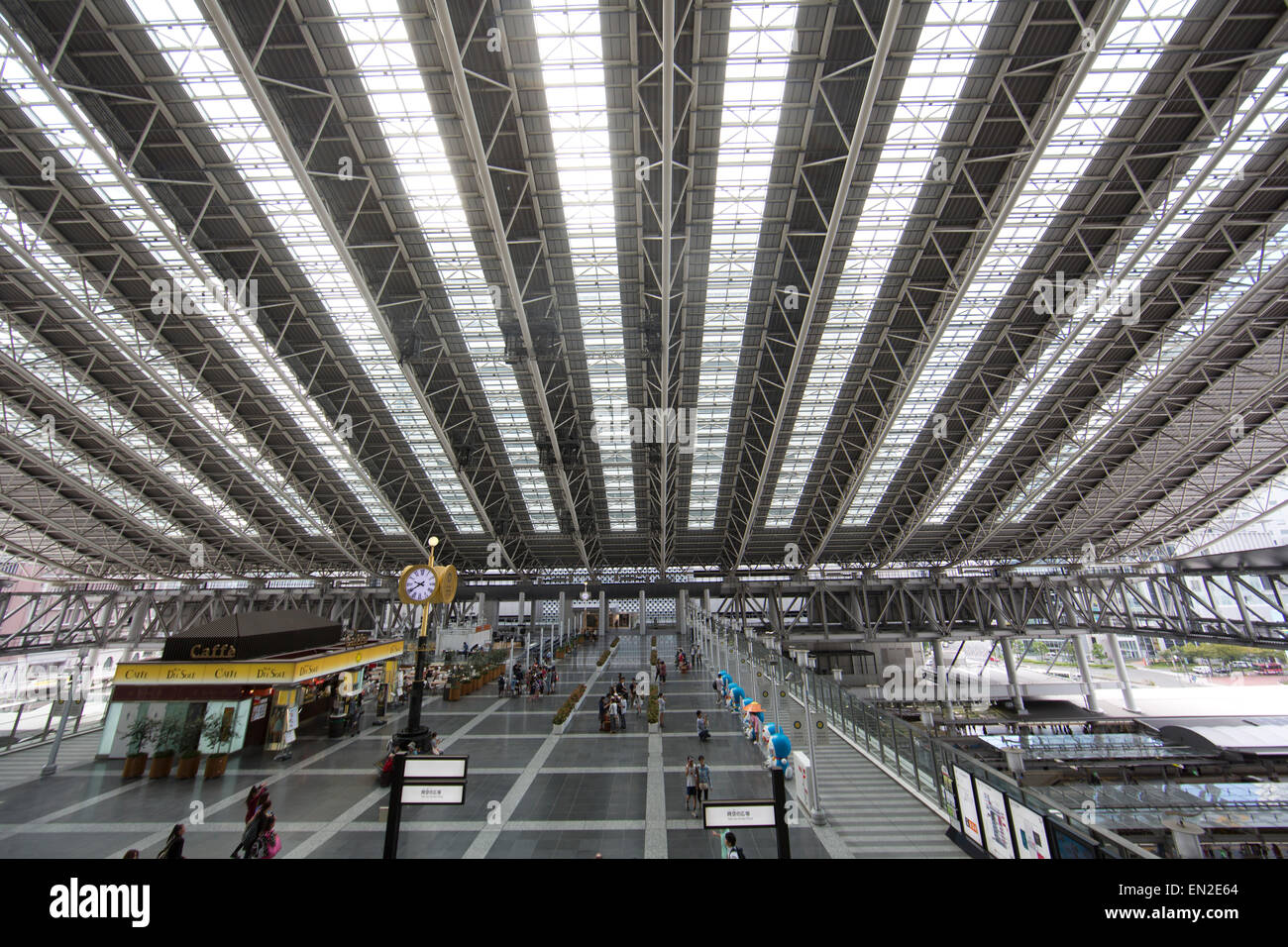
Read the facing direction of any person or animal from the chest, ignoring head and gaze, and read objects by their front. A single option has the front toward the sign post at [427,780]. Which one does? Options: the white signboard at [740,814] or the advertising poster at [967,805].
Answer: the advertising poster

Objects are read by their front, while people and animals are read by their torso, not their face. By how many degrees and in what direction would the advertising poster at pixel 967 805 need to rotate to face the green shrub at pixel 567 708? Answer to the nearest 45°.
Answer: approximately 90° to its right

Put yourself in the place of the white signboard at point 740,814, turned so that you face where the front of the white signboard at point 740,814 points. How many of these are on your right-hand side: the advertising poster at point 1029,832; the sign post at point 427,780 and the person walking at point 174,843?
2

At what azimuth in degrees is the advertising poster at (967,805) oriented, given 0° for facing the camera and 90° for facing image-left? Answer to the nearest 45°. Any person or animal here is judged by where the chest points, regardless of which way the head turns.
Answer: approximately 45°

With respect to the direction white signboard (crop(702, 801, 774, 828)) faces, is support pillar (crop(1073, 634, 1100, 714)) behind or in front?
behind

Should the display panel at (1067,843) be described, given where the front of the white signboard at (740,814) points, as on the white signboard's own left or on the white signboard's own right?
on the white signboard's own left

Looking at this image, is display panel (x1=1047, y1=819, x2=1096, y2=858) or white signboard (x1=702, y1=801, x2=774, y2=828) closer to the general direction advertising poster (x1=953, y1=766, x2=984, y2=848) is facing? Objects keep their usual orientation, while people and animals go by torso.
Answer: the white signboard

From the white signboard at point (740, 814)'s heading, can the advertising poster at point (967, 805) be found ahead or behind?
behind

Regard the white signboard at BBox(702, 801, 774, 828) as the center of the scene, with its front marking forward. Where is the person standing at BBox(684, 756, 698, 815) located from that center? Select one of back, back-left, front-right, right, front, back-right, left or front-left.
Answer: back

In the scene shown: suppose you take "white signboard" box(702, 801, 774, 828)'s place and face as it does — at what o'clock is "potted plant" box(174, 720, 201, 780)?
The potted plant is roughly at 4 o'clock from the white signboard.

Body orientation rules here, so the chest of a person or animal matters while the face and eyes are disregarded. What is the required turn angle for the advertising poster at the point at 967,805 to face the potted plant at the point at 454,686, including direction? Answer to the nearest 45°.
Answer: approximately 90° to its right
